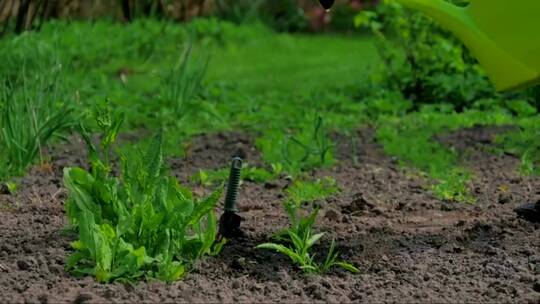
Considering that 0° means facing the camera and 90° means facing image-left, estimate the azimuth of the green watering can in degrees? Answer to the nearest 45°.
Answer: approximately 90°

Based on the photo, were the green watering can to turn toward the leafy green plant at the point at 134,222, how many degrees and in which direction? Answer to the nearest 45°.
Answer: approximately 45° to its left

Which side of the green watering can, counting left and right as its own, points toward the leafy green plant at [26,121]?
front

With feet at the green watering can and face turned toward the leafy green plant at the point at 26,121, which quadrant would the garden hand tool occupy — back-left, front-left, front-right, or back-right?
front-left

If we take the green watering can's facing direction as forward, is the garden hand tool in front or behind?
in front

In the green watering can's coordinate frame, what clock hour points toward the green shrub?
The green shrub is roughly at 3 o'clock from the green watering can.

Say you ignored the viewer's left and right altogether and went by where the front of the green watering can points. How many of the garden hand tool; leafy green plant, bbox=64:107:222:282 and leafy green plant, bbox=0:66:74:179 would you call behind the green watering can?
0
